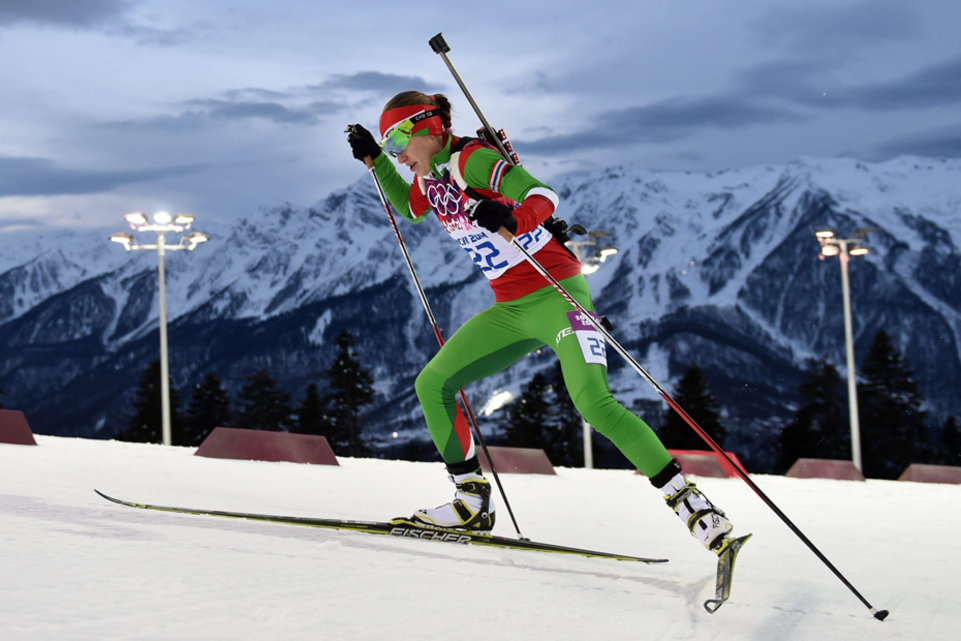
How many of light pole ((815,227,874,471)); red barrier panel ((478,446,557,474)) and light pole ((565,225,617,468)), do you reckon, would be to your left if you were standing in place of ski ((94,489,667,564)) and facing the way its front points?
0

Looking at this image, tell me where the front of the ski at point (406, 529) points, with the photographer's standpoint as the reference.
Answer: facing to the left of the viewer

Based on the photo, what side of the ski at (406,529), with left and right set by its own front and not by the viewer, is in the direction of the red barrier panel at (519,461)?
right

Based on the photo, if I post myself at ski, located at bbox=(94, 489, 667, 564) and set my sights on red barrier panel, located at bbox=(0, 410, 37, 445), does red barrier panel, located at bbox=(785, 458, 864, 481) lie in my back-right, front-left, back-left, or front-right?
front-right

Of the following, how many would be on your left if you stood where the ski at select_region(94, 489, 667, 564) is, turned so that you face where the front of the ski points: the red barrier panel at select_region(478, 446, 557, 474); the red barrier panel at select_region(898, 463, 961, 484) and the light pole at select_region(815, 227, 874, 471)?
0

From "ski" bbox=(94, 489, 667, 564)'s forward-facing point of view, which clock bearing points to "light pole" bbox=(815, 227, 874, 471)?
The light pole is roughly at 4 o'clock from the ski.

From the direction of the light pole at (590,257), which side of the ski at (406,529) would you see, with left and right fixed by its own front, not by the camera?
right

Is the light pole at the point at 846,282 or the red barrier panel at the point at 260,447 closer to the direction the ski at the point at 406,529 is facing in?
the red barrier panel

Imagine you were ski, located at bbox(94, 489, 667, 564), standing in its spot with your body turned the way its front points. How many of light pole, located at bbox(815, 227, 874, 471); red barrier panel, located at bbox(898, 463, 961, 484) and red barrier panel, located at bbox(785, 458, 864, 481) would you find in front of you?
0

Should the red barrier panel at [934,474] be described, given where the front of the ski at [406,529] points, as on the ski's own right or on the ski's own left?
on the ski's own right

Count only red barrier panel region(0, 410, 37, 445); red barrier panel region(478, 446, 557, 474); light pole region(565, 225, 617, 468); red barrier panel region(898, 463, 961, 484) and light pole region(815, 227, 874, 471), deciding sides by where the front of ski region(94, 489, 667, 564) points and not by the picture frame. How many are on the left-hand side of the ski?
0

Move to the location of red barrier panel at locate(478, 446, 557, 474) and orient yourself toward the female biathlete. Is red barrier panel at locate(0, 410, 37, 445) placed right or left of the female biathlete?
right

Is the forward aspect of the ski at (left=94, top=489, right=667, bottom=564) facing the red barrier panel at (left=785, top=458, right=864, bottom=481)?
no

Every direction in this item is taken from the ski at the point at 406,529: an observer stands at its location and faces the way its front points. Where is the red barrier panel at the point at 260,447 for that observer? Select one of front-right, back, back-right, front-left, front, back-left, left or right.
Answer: right
